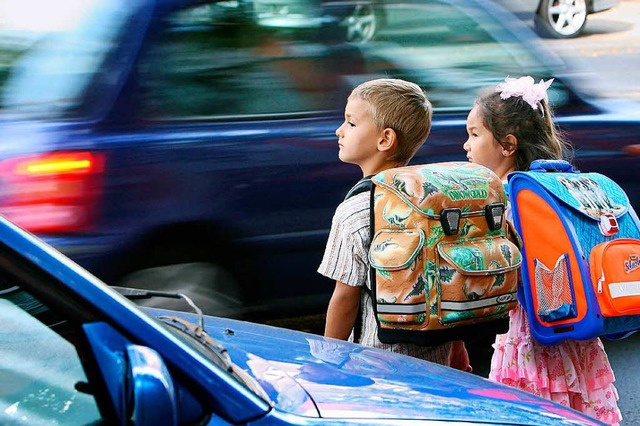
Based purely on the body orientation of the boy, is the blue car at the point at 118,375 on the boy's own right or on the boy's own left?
on the boy's own left

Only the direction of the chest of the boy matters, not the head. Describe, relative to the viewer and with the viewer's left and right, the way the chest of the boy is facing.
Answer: facing away from the viewer and to the left of the viewer

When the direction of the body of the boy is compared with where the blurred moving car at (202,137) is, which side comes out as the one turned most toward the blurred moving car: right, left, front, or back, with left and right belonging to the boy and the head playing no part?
front

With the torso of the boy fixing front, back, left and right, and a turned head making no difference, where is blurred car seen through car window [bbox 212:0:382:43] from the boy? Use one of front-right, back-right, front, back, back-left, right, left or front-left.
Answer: front-right

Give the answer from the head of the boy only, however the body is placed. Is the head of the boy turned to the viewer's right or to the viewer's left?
to the viewer's left

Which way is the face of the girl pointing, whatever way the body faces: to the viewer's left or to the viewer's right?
to the viewer's left
